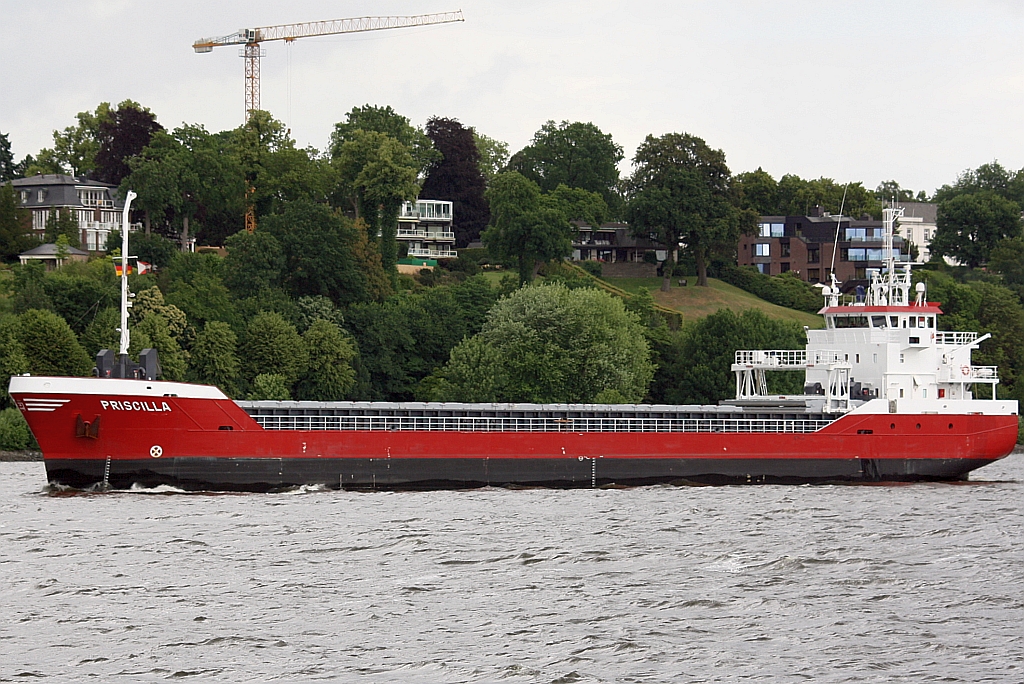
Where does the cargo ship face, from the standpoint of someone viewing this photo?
facing to the left of the viewer
